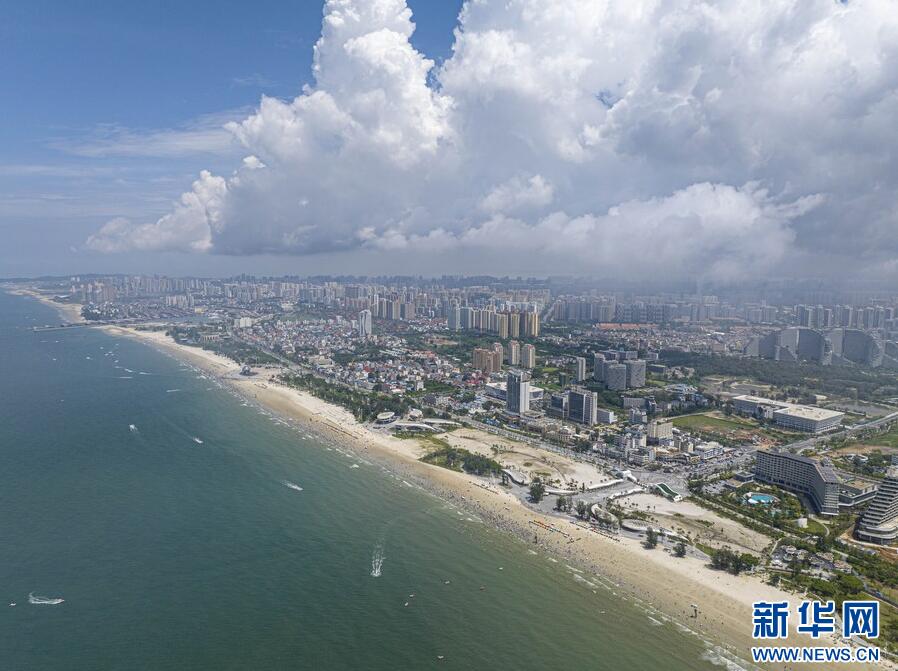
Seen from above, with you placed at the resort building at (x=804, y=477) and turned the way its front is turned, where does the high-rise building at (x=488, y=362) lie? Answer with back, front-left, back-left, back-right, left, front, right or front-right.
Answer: right

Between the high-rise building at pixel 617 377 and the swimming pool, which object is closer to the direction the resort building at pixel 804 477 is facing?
the swimming pool

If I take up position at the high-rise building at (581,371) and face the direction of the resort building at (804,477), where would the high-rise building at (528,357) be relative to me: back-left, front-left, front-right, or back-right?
back-right

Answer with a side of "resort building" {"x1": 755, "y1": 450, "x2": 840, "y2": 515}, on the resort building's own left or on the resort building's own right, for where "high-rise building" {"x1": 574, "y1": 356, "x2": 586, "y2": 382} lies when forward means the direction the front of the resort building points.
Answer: on the resort building's own right

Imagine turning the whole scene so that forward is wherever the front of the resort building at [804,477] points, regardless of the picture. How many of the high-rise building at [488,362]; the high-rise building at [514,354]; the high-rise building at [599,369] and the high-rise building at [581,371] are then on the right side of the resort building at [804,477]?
4

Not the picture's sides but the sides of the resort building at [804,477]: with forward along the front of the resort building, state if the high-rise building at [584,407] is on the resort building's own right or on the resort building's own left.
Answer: on the resort building's own right

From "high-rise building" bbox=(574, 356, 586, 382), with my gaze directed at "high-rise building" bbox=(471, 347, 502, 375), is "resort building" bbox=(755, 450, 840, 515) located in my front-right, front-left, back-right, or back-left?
back-left

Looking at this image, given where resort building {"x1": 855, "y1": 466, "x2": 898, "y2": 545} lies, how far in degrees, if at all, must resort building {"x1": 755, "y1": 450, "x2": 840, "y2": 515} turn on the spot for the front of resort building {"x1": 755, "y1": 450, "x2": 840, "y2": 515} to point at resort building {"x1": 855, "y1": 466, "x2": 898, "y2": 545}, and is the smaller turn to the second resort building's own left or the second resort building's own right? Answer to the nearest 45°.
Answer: approximately 90° to the second resort building's own left

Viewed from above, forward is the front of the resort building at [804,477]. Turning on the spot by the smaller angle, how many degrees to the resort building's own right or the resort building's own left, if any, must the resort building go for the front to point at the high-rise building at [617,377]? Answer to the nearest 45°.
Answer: approximately 90° to the resort building's own right

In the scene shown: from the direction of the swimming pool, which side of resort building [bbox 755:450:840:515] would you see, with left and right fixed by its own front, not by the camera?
front

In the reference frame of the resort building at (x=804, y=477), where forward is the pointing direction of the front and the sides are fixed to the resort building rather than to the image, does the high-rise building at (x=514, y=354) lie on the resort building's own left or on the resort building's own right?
on the resort building's own right

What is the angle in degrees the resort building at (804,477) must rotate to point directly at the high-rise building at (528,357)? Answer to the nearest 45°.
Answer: approximately 90° to its right

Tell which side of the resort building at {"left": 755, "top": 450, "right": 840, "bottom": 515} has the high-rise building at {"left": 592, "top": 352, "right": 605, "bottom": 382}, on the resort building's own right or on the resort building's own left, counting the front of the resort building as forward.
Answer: on the resort building's own right

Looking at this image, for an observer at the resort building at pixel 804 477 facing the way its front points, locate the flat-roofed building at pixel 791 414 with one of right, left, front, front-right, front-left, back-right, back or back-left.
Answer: back-right

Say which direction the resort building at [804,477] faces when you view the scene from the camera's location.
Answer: facing the viewer and to the left of the viewer
